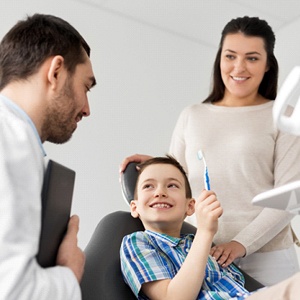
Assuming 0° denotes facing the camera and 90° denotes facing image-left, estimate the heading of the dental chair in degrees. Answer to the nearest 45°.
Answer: approximately 315°

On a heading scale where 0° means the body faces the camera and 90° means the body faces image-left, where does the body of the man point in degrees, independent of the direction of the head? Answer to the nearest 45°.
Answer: approximately 270°

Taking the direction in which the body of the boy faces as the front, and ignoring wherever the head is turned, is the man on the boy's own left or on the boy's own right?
on the boy's own right

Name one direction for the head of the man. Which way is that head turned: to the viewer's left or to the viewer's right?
to the viewer's right

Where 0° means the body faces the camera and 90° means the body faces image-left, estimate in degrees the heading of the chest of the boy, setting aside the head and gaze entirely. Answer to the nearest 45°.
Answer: approximately 315°
